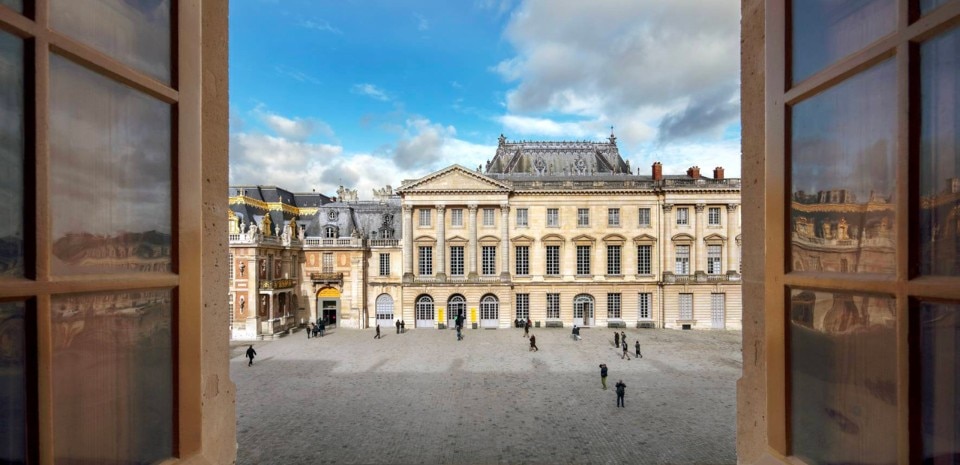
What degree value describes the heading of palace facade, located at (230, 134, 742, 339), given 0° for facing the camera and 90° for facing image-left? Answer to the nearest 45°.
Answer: approximately 0°

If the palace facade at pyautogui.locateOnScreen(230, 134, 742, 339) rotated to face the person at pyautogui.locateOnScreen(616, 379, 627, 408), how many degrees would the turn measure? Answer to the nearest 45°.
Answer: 0° — it already faces them
